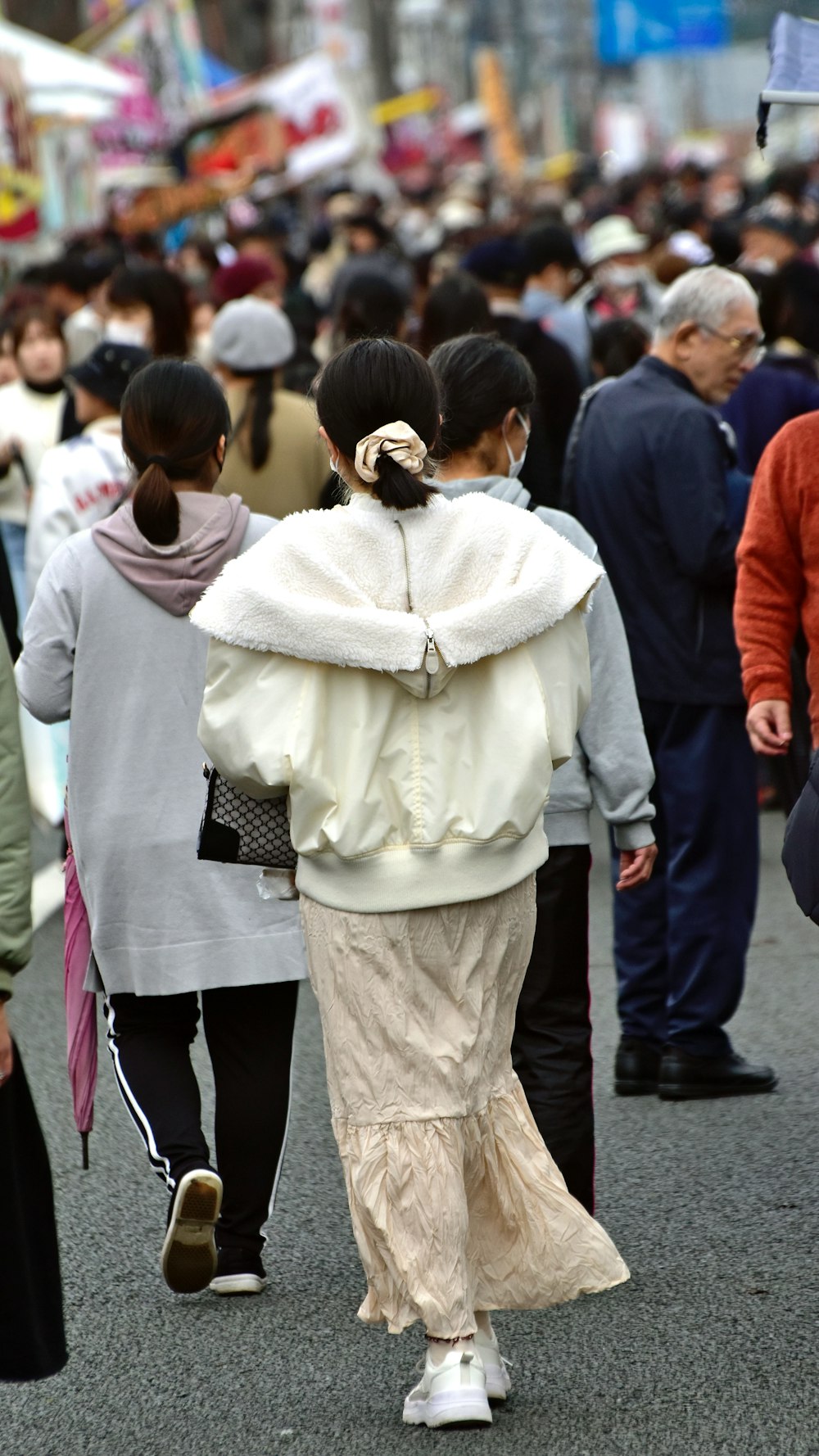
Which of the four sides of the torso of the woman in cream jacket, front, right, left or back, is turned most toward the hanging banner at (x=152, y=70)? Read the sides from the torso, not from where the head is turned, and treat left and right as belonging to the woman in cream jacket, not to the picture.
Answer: front

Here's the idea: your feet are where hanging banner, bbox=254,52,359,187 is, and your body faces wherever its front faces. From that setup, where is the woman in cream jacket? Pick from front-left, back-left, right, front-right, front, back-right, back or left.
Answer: front

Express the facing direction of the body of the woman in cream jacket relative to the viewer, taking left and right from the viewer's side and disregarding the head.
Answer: facing away from the viewer

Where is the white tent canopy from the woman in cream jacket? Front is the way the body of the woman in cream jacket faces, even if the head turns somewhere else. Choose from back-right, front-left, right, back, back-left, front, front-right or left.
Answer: front

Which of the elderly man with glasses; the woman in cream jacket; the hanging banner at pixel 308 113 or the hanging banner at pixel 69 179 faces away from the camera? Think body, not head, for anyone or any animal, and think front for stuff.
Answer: the woman in cream jacket

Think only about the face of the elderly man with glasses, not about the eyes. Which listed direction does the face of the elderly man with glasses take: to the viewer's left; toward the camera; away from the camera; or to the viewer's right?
to the viewer's right

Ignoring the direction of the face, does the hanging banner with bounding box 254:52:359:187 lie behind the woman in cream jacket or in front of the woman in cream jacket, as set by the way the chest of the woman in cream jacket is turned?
in front

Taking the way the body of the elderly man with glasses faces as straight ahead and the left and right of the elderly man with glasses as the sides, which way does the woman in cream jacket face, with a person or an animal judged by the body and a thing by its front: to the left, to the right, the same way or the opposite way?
to the left

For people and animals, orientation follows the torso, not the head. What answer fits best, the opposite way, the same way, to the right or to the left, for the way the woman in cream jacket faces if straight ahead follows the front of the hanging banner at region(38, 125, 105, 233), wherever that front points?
the opposite way

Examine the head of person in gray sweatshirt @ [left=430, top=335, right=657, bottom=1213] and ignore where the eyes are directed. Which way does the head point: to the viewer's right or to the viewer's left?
to the viewer's right

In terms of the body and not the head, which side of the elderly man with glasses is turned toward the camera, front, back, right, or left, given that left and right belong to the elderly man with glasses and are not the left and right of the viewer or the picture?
right

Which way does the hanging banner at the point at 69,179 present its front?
toward the camera

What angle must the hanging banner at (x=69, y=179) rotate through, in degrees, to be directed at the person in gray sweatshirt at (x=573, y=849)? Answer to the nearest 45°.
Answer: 0° — it already faces them
